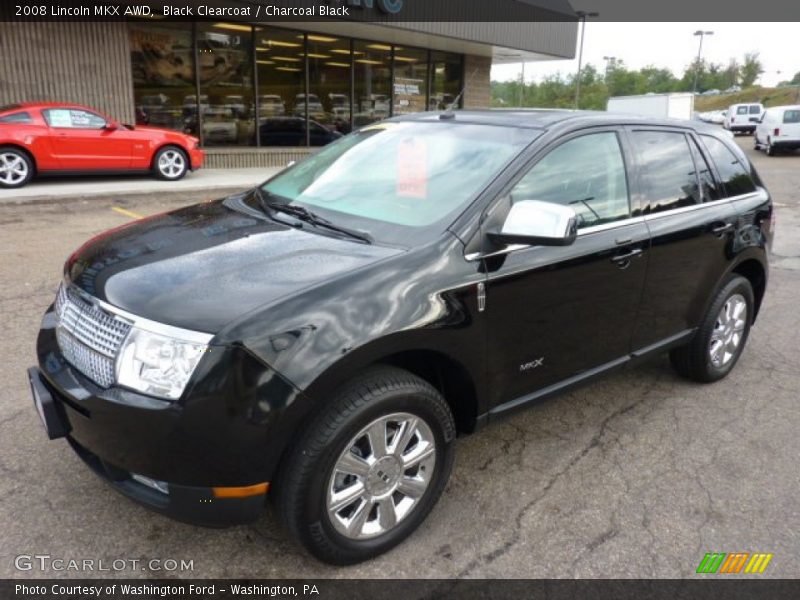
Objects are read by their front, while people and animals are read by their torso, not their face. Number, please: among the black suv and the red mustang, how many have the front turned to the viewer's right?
1

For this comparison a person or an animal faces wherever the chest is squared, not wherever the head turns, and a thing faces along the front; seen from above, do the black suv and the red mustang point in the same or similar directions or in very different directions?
very different directions

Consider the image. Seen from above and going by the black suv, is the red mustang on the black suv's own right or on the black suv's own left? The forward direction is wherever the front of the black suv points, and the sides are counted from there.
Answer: on the black suv's own right

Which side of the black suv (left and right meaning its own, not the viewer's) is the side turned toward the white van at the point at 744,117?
back

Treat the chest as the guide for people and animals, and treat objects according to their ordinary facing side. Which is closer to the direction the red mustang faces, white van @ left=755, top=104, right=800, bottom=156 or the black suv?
the white van

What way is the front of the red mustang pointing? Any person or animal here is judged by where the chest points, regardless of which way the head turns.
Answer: to the viewer's right

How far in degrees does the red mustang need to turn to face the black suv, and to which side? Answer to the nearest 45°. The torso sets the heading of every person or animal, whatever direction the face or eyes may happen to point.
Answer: approximately 90° to its right

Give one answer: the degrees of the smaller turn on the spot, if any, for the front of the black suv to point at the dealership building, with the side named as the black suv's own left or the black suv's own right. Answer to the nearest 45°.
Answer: approximately 135° to the black suv's own right

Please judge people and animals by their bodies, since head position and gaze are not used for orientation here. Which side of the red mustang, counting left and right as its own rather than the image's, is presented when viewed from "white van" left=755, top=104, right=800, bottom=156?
front
